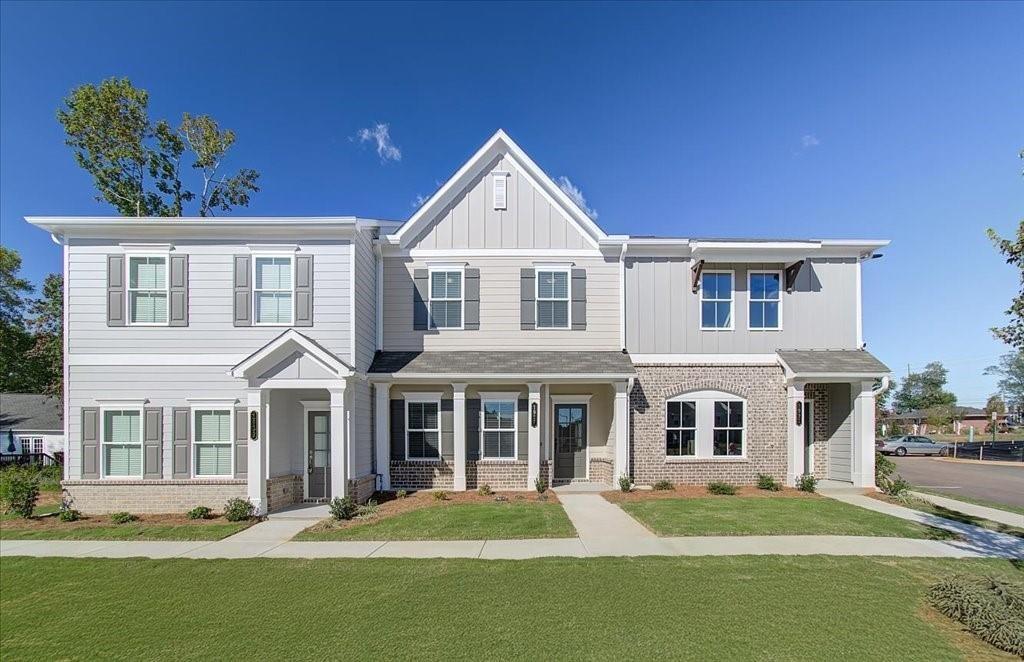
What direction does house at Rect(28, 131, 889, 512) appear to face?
toward the camera

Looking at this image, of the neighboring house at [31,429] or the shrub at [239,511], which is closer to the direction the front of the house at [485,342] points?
the shrub
